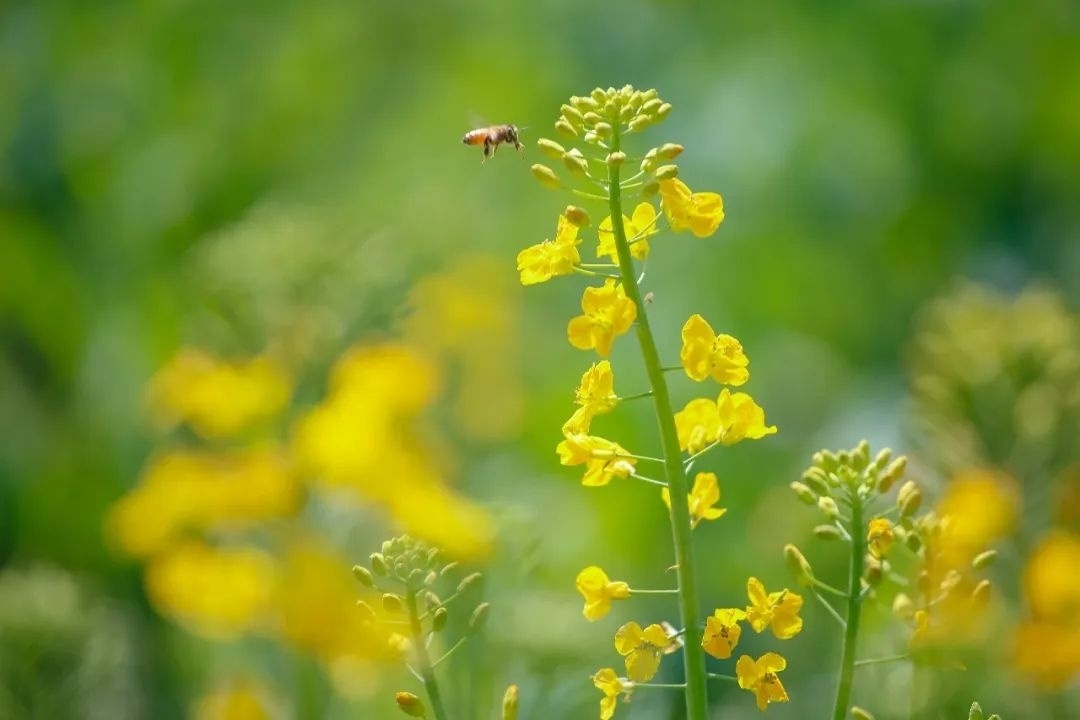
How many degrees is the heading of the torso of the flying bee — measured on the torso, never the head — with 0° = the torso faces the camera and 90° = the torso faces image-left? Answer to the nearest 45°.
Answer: approximately 270°
